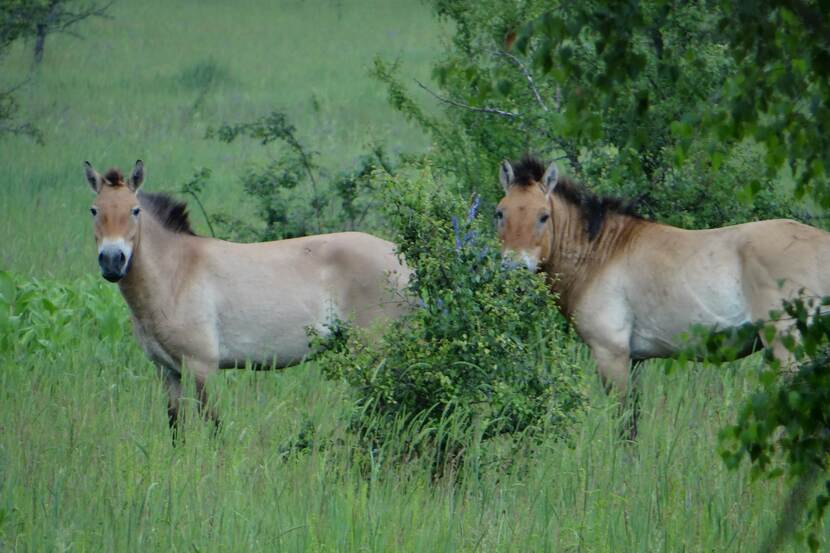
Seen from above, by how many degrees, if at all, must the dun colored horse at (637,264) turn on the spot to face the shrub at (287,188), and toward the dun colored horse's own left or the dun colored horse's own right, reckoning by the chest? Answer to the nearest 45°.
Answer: approximately 45° to the dun colored horse's own right

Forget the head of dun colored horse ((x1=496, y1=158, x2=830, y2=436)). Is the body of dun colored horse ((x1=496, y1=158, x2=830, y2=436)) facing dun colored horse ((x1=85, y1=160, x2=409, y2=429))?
yes

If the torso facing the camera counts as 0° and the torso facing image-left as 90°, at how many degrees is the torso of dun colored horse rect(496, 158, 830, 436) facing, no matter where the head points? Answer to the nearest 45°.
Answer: approximately 90°

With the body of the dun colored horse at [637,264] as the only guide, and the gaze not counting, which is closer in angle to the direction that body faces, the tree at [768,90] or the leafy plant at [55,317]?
the leafy plant

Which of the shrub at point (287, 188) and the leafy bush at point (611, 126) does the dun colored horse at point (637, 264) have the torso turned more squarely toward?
the shrub

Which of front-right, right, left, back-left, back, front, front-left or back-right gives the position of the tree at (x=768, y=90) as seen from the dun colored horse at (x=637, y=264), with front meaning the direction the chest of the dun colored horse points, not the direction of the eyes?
left

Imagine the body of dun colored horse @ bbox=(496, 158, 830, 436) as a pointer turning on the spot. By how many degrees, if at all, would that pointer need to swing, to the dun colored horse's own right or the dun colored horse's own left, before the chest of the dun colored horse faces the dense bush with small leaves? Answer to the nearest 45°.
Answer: approximately 45° to the dun colored horse's own left
